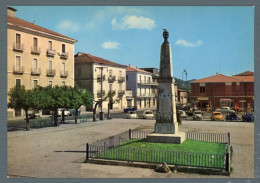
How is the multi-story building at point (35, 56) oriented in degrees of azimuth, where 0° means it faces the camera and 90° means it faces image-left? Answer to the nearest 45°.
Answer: approximately 315°

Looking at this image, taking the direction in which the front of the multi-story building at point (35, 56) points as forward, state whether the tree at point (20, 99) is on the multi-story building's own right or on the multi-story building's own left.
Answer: on the multi-story building's own right

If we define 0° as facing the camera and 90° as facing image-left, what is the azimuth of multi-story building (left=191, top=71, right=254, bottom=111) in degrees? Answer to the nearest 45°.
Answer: approximately 0°

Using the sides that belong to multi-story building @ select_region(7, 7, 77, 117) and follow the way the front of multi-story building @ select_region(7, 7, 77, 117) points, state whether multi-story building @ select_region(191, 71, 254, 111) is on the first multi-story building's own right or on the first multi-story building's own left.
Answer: on the first multi-story building's own left

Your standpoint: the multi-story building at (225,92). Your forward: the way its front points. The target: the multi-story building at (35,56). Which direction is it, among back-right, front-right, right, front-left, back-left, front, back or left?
front-right

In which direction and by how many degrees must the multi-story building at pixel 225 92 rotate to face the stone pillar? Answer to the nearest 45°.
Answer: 0° — it already faces it
